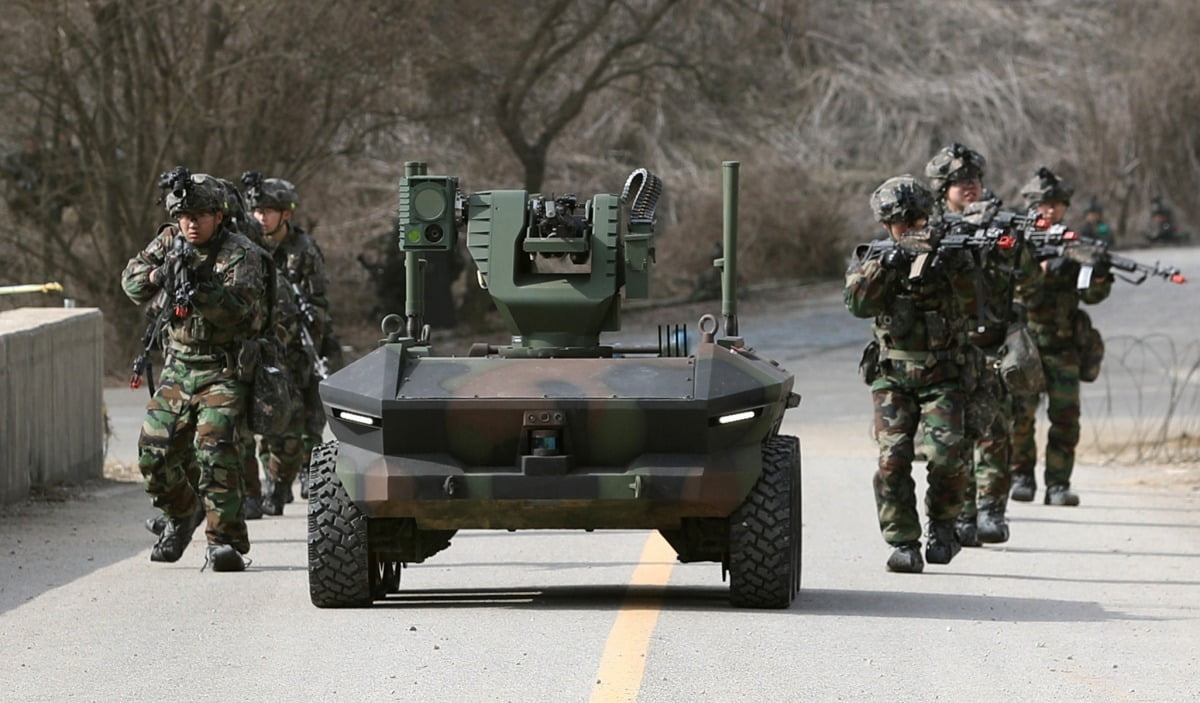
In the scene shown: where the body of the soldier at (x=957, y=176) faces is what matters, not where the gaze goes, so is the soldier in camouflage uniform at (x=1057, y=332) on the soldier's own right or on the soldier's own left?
on the soldier's own left

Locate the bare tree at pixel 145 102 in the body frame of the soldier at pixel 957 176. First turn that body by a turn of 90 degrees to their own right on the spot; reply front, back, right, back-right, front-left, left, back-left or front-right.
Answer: right

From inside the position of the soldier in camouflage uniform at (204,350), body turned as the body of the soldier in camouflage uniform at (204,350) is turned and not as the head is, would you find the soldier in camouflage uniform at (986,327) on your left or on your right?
on your left

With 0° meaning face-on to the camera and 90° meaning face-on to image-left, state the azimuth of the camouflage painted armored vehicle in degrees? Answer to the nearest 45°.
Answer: approximately 0°

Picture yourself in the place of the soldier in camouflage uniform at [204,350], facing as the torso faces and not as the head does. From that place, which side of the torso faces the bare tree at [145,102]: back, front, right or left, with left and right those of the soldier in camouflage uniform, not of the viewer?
back

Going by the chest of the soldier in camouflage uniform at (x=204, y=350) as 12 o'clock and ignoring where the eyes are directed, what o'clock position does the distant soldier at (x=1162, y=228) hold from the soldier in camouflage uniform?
The distant soldier is roughly at 7 o'clock from the soldier in camouflage uniform.

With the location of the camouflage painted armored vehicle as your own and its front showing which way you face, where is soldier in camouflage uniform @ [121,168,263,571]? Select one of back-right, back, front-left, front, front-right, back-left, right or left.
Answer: back-right

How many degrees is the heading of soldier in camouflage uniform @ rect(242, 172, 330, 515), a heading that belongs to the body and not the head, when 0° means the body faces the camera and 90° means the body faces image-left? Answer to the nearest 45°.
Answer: approximately 45°

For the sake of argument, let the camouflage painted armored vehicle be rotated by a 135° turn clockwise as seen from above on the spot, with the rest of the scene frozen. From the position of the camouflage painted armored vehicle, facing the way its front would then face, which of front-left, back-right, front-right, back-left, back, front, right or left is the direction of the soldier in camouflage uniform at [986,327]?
right

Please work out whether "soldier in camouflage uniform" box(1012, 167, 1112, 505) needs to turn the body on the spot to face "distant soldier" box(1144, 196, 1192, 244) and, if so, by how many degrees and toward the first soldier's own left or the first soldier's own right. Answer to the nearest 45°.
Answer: approximately 180°
